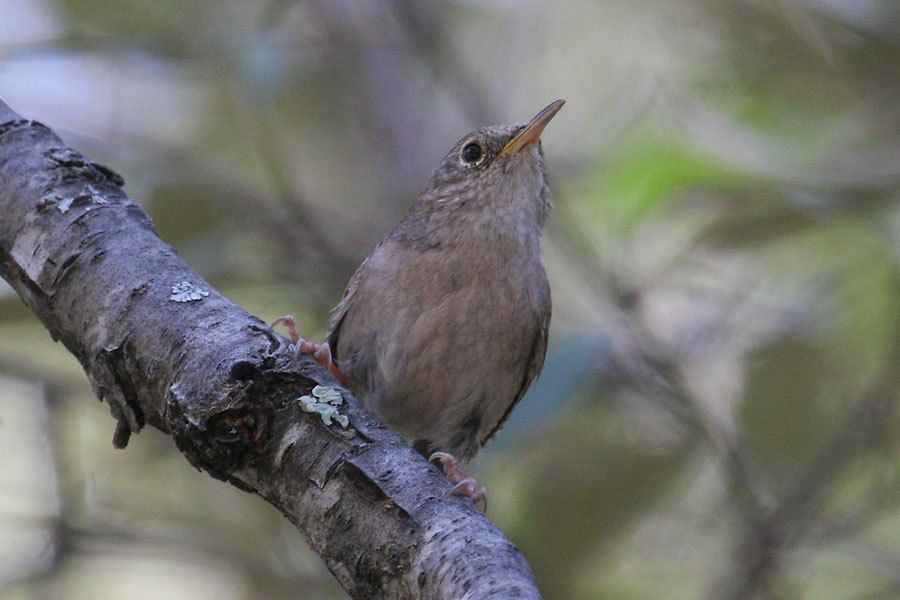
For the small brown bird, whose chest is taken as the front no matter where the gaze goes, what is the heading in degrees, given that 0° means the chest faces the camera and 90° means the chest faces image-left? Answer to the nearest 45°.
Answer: approximately 315°
